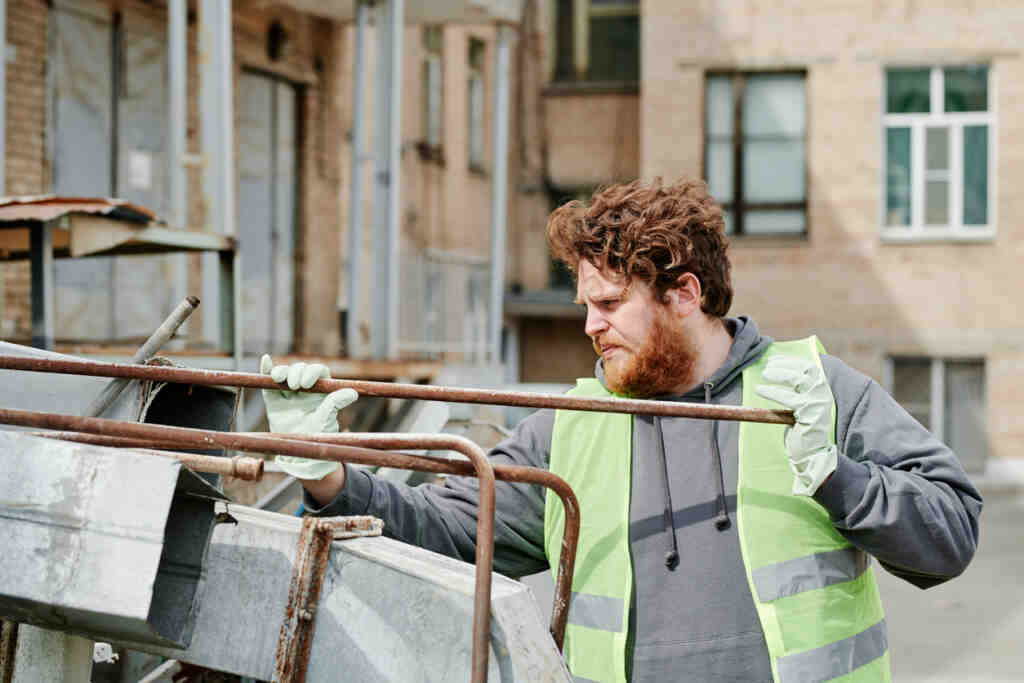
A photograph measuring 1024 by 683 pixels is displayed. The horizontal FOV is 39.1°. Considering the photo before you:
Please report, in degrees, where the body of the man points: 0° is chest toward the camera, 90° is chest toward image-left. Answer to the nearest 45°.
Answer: approximately 45°

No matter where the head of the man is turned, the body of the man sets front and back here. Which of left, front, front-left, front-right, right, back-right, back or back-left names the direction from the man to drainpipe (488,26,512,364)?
back-right

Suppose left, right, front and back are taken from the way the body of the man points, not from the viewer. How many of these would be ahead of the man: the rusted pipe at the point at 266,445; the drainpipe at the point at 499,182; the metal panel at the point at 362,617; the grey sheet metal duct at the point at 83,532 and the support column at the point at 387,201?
3

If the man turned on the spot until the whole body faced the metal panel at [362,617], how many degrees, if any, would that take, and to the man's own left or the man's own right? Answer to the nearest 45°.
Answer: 0° — they already face it

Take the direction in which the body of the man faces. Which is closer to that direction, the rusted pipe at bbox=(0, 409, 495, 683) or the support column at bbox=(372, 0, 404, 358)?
the rusted pipe

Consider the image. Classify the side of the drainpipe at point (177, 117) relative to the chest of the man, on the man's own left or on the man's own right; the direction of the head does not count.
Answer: on the man's own right

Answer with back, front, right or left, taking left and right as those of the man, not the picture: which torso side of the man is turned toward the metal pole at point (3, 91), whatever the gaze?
right

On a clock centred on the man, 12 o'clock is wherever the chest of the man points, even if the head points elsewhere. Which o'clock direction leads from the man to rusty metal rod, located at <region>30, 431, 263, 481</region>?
The rusty metal rod is roughly at 12 o'clock from the man.

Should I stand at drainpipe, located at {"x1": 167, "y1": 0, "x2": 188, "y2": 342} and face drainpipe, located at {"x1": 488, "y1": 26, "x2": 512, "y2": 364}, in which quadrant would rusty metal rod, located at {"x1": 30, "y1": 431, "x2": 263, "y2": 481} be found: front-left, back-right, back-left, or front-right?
back-right

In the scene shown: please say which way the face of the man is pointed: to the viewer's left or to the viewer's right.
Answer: to the viewer's left
